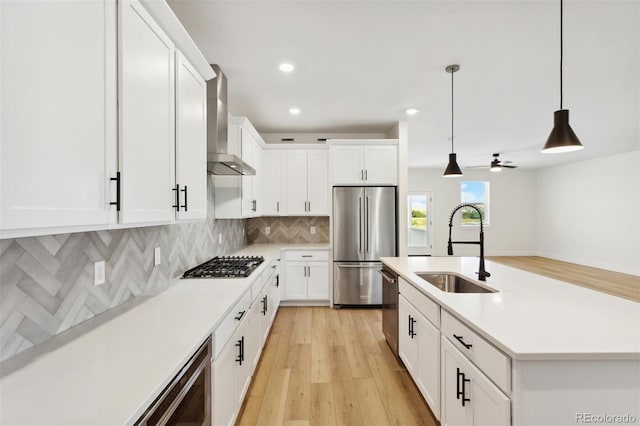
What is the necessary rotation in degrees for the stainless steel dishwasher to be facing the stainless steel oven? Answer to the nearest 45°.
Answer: approximately 90° to its left

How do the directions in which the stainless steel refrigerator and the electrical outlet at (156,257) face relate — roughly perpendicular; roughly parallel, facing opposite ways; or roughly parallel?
roughly perpendicular

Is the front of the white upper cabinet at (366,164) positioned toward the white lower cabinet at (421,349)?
yes

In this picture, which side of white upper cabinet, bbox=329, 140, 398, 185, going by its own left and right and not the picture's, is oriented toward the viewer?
front

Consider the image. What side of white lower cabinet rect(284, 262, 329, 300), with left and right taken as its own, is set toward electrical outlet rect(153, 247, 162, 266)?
front

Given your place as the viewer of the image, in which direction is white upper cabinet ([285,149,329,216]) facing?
facing the viewer

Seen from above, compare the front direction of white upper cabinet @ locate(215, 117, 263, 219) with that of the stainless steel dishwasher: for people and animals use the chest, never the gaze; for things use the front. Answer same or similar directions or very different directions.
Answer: very different directions

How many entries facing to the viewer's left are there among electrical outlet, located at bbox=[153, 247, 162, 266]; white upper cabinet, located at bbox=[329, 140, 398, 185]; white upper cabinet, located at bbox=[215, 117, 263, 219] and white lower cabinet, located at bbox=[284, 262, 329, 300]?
0

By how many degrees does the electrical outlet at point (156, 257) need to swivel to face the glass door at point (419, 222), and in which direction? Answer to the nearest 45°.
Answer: approximately 90° to its left

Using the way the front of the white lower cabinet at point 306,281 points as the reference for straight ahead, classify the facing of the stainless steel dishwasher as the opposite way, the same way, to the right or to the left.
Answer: to the right

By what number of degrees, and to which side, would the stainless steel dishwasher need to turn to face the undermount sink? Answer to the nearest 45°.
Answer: approximately 135° to its left

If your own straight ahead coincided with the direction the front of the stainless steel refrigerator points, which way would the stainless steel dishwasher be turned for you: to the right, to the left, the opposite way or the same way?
to the right

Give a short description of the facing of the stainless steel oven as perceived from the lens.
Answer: facing the viewer and to the right of the viewer

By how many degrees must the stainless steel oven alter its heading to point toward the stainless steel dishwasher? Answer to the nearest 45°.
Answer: approximately 90° to its left

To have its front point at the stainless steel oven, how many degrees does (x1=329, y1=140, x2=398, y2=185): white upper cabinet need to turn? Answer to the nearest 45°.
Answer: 0° — it already faces it
